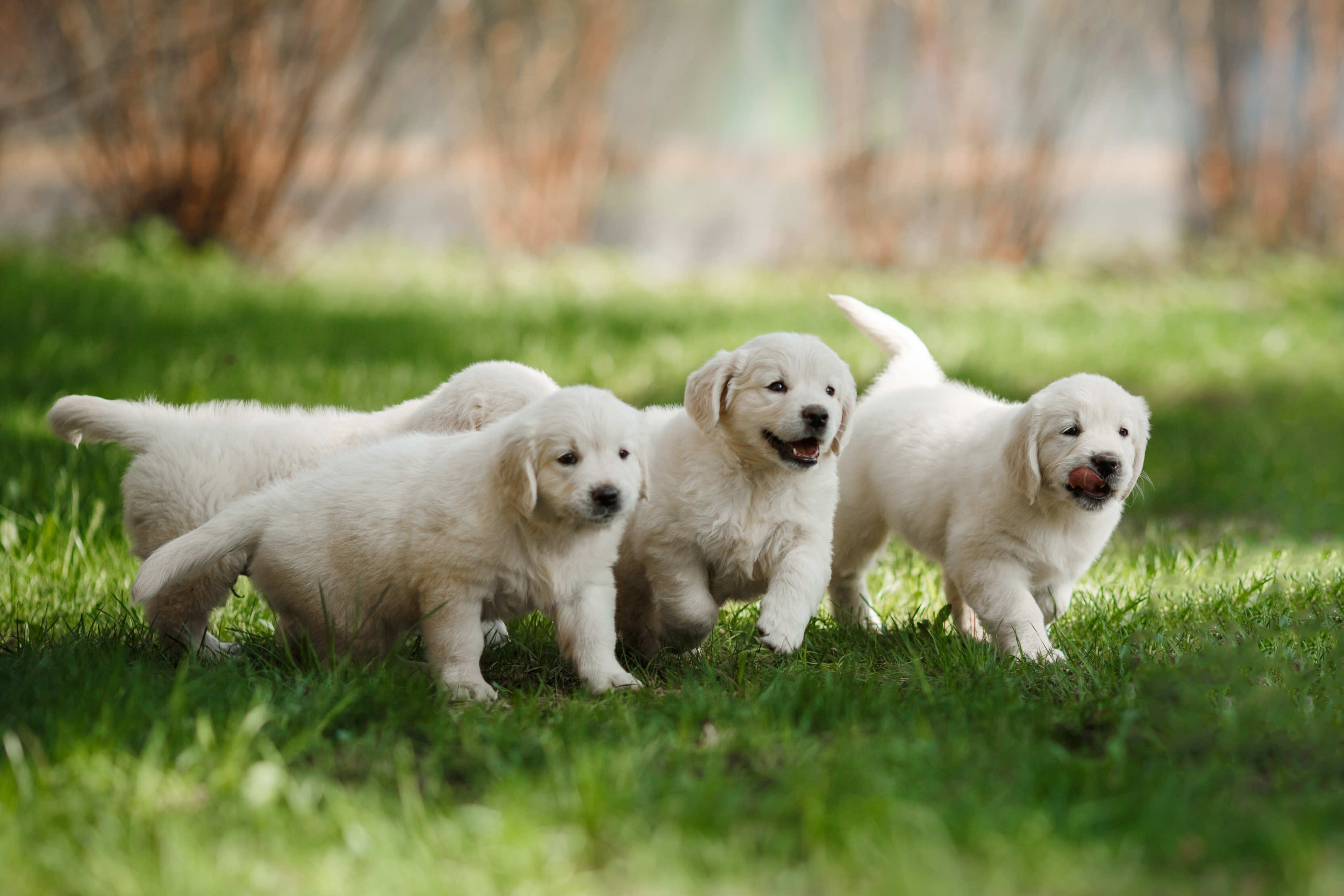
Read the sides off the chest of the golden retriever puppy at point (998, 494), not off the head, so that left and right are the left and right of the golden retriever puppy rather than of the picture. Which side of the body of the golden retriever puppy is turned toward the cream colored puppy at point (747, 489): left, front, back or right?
right

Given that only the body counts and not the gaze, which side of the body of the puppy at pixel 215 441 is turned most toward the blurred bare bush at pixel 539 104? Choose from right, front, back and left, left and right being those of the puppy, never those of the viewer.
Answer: left

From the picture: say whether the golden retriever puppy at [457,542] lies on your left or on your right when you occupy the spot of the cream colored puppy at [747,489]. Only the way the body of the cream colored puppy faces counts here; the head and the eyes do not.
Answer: on your right

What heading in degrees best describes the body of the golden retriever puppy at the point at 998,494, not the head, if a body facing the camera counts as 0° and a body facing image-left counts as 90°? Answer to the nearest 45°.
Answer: approximately 315°

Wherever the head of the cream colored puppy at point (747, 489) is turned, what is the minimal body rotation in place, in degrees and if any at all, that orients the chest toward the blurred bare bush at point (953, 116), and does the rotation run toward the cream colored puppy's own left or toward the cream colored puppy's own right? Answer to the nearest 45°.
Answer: approximately 135° to the cream colored puppy's own left

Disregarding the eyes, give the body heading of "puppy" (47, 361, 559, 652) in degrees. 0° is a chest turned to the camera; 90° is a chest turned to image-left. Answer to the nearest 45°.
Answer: approximately 270°

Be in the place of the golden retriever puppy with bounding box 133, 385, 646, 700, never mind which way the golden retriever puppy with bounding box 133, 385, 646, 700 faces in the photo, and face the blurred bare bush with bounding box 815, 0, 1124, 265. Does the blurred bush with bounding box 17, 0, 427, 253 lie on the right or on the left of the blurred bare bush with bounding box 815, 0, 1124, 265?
left

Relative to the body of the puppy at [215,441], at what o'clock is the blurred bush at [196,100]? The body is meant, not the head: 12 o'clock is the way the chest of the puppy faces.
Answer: The blurred bush is roughly at 9 o'clock from the puppy.
